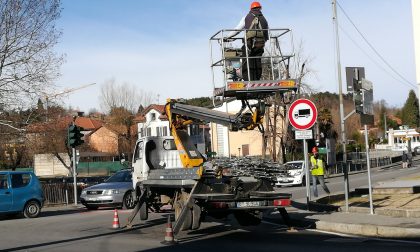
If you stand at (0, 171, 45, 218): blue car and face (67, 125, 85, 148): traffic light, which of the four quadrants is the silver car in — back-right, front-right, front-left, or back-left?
front-right

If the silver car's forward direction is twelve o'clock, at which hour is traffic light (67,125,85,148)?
The traffic light is roughly at 2 o'clock from the silver car.

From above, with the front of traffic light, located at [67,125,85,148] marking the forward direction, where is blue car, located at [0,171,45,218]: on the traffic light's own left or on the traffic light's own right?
on the traffic light's own right

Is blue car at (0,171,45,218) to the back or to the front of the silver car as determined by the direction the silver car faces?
to the front

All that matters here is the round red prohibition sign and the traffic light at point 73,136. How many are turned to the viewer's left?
0

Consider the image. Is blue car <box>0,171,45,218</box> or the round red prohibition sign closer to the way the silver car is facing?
the blue car

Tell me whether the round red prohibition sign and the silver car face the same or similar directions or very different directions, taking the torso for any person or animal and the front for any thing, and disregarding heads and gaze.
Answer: same or similar directions

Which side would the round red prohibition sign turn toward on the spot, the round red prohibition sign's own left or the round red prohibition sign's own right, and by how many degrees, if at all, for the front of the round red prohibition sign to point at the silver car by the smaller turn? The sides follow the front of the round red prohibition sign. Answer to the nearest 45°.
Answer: approximately 135° to the round red prohibition sign's own right

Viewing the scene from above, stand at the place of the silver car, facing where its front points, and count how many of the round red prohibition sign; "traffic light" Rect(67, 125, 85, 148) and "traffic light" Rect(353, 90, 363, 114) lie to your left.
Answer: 2

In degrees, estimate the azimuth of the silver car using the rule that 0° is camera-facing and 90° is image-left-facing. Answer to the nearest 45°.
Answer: approximately 45°

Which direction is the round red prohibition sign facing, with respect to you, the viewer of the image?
facing the viewer

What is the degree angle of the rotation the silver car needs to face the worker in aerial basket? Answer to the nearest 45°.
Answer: approximately 45° to its left
